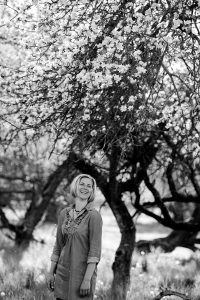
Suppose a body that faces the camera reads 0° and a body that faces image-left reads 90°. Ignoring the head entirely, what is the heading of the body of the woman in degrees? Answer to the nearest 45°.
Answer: approximately 45°
